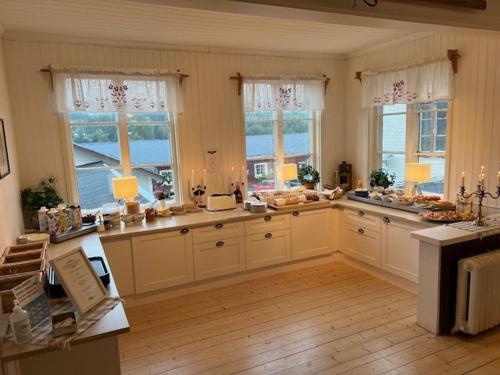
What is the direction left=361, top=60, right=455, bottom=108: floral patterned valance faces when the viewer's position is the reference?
facing the viewer and to the left of the viewer

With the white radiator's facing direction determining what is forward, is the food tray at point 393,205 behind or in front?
behind

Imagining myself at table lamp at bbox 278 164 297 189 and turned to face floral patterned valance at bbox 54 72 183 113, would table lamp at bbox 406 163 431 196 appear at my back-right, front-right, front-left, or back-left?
back-left

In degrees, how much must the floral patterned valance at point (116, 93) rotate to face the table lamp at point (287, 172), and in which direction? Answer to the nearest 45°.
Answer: approximately 90° to its left

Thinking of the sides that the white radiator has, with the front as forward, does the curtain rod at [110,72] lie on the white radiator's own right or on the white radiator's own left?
on the white radiator's own right

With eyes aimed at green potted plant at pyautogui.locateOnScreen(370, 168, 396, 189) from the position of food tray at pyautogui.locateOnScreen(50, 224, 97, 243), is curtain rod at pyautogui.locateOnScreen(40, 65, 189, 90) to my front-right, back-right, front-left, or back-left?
front-left

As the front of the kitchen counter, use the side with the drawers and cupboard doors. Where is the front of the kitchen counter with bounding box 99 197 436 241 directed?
toward the camera

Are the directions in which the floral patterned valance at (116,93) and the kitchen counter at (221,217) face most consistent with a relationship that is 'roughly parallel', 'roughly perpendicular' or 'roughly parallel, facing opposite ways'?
roughly parallel

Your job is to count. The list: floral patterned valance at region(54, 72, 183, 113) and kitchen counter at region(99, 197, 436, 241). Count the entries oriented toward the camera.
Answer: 2

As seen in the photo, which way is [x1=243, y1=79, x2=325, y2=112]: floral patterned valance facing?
toward the camera
